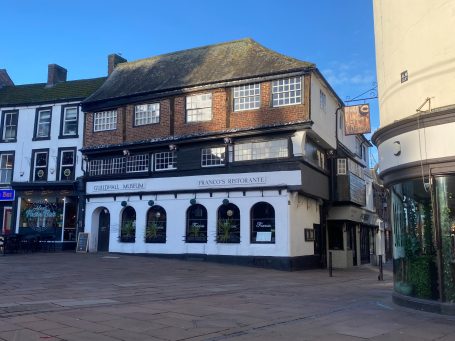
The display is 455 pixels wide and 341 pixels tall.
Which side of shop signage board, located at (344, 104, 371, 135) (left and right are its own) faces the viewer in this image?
front

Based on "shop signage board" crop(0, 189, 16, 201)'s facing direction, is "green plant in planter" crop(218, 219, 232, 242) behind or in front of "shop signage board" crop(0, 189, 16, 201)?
in front

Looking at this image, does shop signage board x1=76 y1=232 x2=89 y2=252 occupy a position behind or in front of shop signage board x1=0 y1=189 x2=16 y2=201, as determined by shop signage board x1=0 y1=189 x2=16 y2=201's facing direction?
in front

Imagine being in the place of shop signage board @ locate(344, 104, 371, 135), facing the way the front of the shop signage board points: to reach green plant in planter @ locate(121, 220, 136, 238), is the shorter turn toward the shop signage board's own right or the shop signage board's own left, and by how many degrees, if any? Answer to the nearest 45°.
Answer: approximately 90° to the shop signage board's own right

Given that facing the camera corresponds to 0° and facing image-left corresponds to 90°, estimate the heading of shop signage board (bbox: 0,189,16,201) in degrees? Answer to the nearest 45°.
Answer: approximately 0°

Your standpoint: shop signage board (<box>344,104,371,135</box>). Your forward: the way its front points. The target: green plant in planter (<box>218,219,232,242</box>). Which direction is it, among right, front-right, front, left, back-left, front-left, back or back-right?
right

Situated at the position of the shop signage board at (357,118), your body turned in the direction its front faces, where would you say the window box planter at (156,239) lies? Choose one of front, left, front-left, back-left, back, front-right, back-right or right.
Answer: right

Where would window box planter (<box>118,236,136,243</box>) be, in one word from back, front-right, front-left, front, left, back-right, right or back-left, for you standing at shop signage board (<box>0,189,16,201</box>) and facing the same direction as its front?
front-left

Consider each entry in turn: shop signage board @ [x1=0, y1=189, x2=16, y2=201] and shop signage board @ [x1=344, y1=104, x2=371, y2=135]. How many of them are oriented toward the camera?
2

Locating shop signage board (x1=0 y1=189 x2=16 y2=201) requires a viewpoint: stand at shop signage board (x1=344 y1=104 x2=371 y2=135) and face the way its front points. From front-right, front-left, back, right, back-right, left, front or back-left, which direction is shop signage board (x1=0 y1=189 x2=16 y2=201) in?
right

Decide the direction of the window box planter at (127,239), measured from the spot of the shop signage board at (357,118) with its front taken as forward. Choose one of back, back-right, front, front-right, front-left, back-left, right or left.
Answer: right

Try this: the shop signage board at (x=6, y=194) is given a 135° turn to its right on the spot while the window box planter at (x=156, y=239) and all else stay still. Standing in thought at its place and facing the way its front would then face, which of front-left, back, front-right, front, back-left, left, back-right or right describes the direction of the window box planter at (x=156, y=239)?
back
